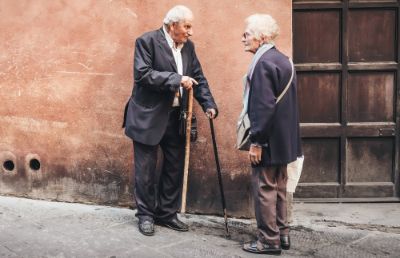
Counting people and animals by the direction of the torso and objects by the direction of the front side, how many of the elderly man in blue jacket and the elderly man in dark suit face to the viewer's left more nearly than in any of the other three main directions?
1

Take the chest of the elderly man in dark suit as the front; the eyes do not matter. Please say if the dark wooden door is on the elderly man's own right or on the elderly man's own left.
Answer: on the elderly man's own left

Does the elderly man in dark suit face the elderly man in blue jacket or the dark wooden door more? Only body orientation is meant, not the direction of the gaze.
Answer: the elderly man in blue jacket

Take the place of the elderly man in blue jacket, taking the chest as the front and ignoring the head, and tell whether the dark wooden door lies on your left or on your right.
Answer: on your right

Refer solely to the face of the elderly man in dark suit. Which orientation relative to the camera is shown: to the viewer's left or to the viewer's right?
to the viewer's right

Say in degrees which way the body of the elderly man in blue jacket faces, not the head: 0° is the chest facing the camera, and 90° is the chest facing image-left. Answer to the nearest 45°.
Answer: approximately 90°

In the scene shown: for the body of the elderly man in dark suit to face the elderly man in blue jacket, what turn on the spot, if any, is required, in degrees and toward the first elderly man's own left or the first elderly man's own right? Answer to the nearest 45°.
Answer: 0° — they already face them

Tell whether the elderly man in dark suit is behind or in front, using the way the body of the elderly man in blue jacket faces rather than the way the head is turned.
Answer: in front

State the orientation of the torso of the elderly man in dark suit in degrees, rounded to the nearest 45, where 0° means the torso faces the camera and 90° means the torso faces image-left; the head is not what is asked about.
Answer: approximately 315°
